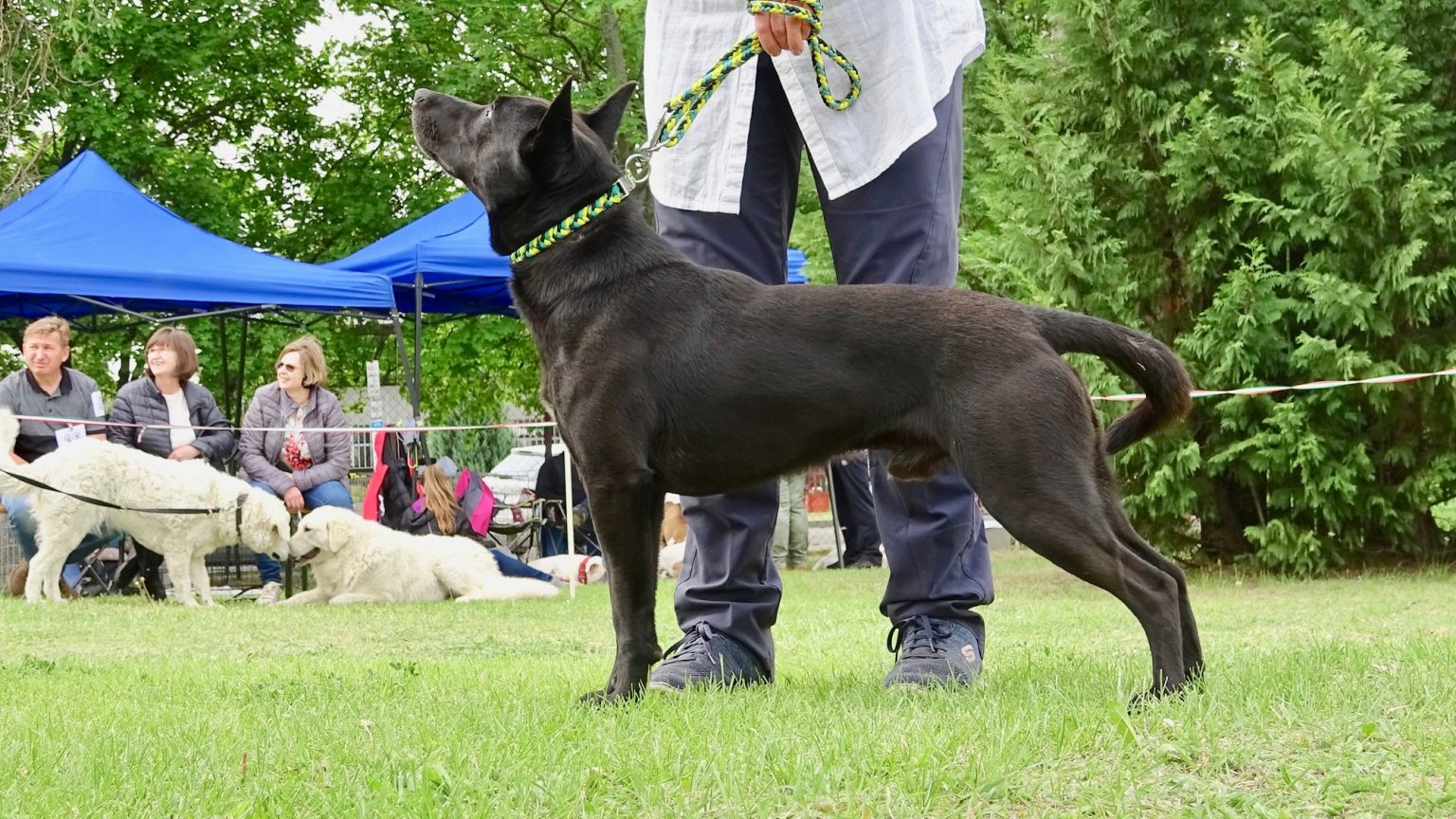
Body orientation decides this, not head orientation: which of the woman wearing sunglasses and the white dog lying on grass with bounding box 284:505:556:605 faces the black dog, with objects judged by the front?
the woman wearing sunglasses

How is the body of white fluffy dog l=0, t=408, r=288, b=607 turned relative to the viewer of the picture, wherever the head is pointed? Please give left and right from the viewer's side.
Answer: facing to the right of the viewer

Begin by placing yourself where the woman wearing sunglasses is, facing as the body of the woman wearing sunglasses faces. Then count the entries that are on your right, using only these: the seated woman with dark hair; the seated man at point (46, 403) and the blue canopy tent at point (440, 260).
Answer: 2

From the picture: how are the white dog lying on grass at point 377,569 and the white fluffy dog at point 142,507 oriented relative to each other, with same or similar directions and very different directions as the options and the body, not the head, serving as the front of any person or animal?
very different directions

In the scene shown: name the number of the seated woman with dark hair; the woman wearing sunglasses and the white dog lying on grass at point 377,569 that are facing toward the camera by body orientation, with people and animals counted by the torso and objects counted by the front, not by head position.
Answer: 2

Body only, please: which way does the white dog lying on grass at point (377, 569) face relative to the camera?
to the viewer's left

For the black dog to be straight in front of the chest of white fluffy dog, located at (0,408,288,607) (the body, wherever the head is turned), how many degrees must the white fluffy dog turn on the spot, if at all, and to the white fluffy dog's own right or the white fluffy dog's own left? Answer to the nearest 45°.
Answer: approximately 90° to the white fluffy dog's own right

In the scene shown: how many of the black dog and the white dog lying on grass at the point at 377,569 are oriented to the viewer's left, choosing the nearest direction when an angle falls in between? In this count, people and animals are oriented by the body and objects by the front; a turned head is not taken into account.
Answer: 2

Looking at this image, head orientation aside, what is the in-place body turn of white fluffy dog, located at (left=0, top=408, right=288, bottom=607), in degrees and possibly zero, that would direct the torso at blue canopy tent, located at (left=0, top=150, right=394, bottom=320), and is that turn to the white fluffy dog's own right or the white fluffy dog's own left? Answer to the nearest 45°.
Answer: approximately 90° to the white fluffy dog's own left

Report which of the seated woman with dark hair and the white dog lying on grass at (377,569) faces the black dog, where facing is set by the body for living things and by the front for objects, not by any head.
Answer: the seated woman with dark hair

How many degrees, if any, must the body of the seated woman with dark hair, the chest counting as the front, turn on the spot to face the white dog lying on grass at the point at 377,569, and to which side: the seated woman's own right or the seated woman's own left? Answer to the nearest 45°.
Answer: approximately 45° to the seated woman's own left

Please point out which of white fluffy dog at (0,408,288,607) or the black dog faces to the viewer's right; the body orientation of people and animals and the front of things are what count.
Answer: the white fluffy dog

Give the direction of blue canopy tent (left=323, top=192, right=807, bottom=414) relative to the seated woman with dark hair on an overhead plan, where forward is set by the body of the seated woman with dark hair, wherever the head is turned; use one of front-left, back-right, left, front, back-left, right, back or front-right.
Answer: back-left

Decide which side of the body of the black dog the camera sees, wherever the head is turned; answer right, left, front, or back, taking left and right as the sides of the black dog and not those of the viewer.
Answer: left
